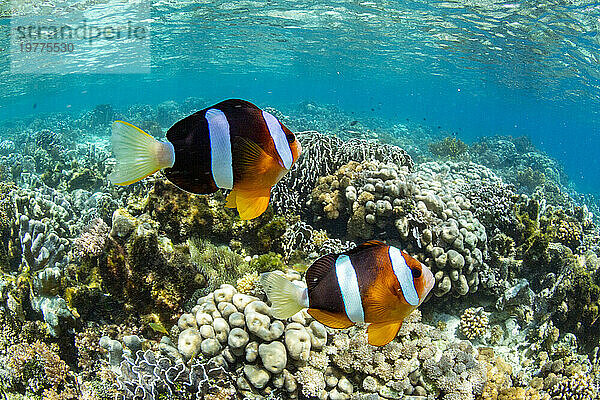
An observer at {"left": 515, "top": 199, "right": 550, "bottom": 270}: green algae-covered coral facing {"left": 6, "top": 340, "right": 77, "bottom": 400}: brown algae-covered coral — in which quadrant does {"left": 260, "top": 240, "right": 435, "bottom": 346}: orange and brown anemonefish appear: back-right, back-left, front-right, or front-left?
front-left

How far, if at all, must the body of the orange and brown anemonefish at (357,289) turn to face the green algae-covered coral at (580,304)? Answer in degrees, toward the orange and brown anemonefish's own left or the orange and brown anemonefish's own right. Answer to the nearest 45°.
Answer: approximately 45° to the orange and brown anemonefish's own left

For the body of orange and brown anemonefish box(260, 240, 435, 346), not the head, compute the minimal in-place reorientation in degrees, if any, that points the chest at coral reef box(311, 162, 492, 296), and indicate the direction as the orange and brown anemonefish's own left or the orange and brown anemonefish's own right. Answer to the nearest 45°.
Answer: approximately 90° to the orange and brown anemonefish's own left

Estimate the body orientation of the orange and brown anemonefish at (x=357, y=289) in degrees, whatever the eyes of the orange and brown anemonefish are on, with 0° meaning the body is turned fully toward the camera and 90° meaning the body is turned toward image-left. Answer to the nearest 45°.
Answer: approximately 270°

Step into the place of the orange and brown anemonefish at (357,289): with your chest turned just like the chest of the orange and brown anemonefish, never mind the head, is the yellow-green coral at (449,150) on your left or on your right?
on your left

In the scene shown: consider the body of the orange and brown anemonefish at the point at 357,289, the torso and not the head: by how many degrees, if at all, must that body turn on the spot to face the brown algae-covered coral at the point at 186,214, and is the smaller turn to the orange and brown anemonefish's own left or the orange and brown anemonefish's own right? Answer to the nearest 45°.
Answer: approximately 135° to the orange and brown anemonefish's own left

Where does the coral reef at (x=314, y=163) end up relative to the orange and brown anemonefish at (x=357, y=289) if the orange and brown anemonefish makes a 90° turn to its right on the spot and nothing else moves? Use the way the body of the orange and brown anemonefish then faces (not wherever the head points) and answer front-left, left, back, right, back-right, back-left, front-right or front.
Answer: back
